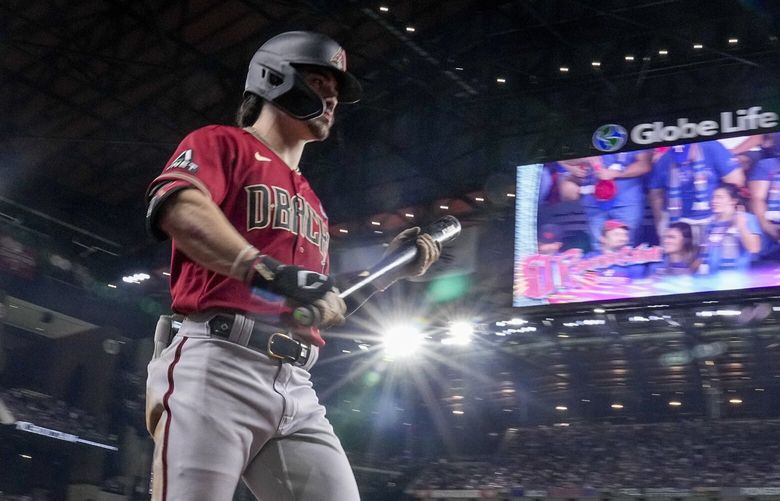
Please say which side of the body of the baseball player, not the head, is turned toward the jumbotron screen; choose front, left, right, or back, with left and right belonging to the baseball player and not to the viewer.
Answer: left

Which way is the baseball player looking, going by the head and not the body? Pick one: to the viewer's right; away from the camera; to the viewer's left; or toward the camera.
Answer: to the viewer's right

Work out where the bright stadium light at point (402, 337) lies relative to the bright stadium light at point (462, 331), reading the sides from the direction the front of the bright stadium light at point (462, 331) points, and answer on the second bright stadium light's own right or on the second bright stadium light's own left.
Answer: on the second bright stadium light's own right

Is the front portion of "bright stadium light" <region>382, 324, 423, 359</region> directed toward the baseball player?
yes

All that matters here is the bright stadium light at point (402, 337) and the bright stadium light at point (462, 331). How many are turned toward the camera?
2

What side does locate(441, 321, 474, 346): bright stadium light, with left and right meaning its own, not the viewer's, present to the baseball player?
front

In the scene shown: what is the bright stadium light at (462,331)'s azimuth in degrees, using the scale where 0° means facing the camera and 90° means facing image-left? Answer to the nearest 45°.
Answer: approximately 0°

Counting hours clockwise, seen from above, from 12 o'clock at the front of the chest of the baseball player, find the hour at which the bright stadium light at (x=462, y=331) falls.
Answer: The bright stadium light is roughly at 8 o'clock from the baseball player.

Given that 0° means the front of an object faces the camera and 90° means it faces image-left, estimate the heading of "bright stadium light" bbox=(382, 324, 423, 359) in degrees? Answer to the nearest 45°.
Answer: approximately 0°
